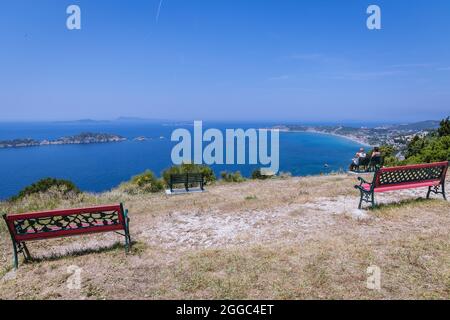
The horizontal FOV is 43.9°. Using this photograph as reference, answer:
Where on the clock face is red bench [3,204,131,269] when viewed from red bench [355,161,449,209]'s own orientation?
red bench [3,204,131,269] is roughly at 9 o'clock from red bench [355,161,449,209].

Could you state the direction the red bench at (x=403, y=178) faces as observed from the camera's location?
facing away from the viewer and to the left of the viewer

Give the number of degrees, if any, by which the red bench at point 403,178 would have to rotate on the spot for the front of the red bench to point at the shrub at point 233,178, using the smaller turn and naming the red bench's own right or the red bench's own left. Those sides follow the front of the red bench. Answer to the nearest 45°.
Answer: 0° — it already faces it

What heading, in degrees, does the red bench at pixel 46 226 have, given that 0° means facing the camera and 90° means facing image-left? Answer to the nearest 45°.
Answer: approximately 180°
